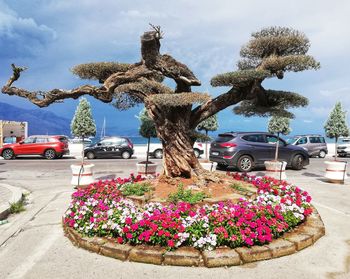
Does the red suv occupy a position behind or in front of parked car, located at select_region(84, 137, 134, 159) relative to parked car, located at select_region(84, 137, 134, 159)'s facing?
in front

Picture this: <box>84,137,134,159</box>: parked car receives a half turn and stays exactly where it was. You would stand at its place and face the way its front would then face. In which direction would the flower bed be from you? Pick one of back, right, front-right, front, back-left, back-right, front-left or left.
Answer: right

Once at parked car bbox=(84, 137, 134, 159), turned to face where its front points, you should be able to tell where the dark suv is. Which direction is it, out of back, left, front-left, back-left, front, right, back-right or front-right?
back-left

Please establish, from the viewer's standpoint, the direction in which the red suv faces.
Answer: facing to the left of the viewer

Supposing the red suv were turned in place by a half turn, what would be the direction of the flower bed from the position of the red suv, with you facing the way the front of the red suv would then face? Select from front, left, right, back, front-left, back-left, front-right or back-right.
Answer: right

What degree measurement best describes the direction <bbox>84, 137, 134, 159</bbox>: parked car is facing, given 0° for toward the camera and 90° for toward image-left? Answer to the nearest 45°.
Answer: approximately 90°

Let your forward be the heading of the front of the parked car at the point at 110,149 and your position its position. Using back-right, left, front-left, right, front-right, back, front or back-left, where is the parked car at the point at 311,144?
back

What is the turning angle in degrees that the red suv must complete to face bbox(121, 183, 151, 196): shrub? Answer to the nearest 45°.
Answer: approximately 90° to its left
